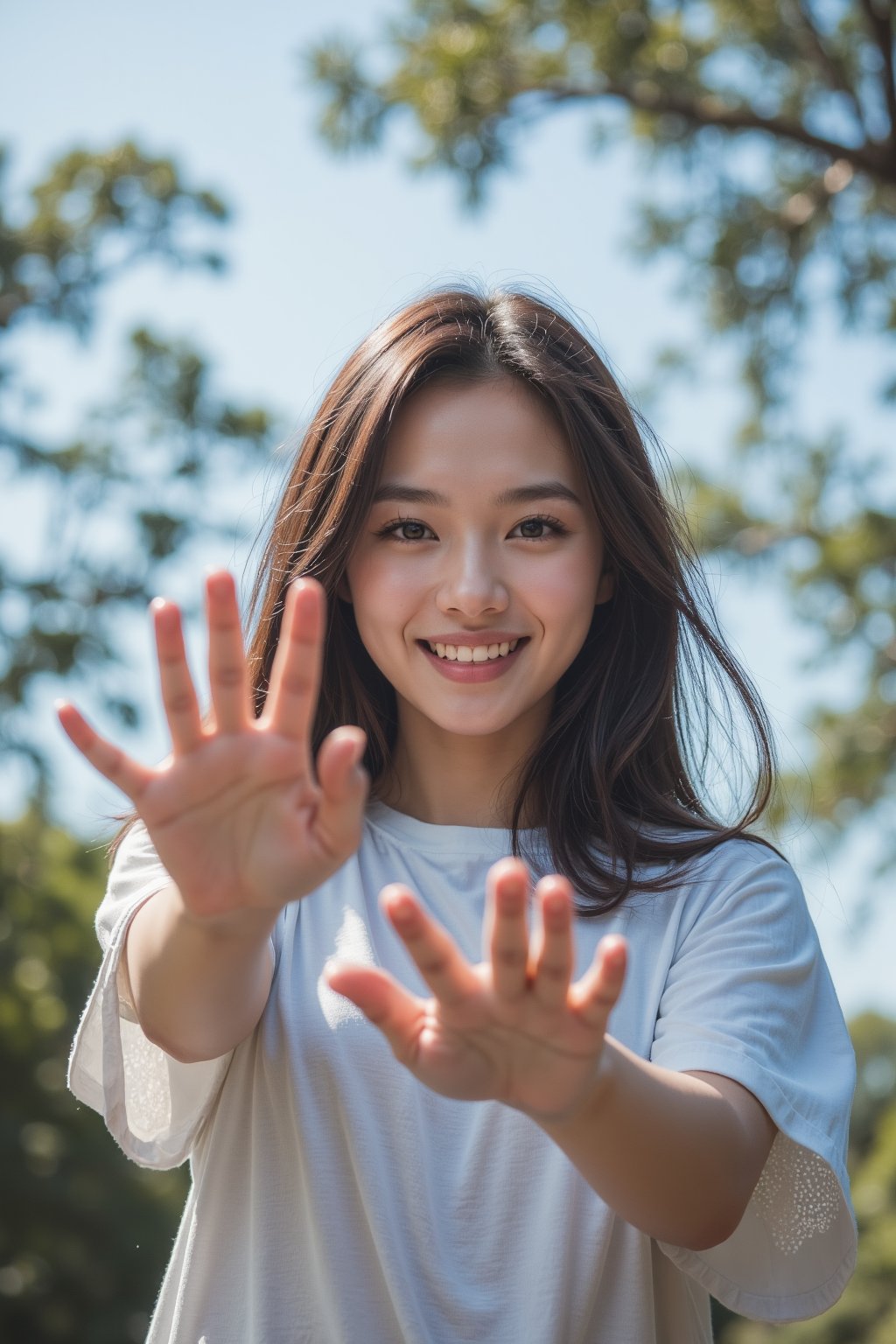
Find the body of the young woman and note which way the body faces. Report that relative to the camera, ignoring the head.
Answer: toward the camera

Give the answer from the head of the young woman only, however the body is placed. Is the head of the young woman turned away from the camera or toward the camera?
toward the camera

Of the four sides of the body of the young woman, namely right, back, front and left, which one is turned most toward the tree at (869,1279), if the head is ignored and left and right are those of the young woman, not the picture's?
back
